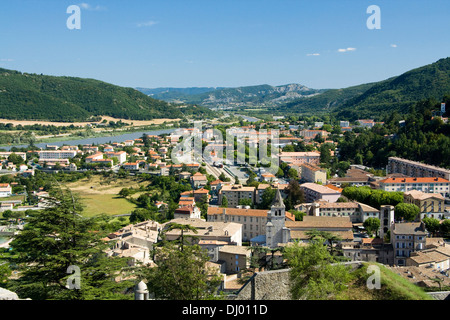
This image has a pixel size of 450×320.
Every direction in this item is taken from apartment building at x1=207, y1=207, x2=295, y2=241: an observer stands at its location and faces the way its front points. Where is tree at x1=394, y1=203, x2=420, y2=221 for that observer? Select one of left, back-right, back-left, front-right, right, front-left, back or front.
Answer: left

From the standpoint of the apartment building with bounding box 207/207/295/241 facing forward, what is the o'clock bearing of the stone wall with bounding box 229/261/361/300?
The stone wall is roughly at 12 o'clock from the apartment building.

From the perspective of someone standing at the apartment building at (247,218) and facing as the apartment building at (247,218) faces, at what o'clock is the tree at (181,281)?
The tree is roughly at 12 o'clock from the apartment building.

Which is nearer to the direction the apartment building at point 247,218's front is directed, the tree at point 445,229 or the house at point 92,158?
the tree

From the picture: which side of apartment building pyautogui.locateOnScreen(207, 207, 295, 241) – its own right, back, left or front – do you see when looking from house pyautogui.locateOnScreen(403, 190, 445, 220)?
left

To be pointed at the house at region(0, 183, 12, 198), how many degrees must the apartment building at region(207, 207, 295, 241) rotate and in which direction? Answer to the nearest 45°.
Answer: approximately 135° to its right

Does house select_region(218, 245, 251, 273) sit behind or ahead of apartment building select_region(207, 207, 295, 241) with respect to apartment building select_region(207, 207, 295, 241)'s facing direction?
ahead

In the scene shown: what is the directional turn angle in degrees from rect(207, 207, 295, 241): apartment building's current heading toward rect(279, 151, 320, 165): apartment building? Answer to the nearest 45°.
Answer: approximately 180°

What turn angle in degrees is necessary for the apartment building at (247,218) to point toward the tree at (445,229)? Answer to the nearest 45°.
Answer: approximately 90° to its left

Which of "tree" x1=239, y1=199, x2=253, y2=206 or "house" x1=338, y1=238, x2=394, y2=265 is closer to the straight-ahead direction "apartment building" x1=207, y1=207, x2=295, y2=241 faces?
the house

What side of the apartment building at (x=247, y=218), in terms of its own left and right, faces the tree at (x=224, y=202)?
back

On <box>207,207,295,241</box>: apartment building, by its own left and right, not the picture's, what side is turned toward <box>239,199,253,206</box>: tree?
back

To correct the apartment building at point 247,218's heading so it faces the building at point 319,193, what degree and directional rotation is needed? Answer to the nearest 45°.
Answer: approximately 135° to its left

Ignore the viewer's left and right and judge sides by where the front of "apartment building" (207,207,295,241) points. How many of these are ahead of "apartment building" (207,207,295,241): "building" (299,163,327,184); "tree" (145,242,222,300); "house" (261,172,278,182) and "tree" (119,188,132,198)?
1

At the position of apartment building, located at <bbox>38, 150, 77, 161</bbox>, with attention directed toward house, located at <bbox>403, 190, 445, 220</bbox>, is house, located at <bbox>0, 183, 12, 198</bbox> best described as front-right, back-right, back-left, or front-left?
front-right

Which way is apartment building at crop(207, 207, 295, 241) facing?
toward the camera

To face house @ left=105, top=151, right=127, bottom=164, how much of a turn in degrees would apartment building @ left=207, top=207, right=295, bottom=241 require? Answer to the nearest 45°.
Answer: approximately 135° to its right

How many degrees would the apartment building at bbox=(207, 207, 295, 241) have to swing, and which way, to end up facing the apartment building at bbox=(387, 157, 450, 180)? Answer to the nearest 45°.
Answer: approximately 135° to its left

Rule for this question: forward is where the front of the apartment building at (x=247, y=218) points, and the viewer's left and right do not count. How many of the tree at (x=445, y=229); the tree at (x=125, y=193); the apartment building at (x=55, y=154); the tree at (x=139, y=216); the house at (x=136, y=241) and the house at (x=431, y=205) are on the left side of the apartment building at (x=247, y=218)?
2
